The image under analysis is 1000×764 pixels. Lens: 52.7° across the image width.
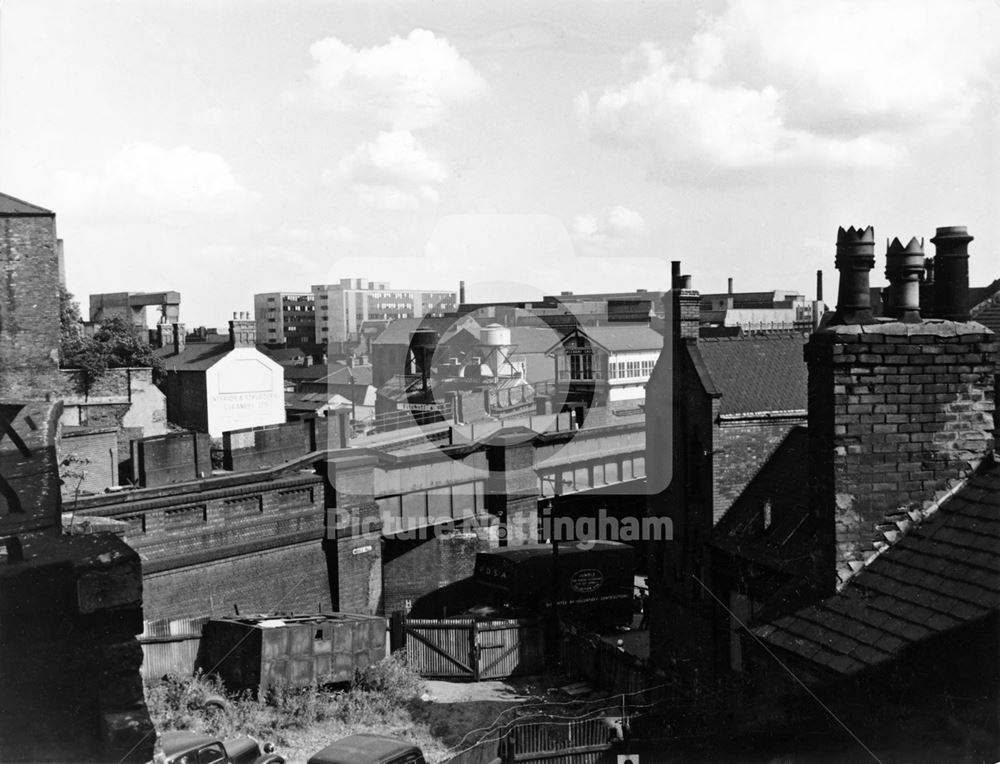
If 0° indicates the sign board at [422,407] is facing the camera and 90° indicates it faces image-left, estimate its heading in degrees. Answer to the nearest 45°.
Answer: approximately 0°

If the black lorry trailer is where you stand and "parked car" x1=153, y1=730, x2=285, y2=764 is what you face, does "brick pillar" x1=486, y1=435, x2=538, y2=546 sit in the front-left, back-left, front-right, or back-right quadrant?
back-right

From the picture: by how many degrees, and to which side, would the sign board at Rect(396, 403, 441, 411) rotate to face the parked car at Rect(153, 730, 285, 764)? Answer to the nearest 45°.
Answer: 0° — it already faces it

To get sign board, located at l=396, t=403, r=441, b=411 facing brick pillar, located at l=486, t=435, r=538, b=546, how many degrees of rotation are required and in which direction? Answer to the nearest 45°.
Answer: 0° — it already faces it

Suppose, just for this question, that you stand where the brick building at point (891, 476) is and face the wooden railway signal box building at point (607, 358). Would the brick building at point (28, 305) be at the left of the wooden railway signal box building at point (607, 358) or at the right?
left

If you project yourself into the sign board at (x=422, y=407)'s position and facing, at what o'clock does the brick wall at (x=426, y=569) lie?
The brick wall is roughly at 12 o'clock from the sign board.

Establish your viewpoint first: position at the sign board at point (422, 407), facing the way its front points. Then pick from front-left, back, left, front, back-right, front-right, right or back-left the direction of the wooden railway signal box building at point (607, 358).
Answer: back-left

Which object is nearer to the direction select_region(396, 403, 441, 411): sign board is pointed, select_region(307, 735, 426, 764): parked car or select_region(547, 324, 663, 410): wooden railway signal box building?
the parked car

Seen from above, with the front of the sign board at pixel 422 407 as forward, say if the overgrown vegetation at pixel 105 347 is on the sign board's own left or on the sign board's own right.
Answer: on the sign board's own right

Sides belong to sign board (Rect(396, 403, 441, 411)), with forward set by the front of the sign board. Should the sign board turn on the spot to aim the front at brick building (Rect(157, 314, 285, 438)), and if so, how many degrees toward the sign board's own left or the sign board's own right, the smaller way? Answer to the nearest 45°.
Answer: approximately 135° to the sign board's own right

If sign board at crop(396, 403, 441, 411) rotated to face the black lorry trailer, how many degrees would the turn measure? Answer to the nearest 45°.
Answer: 0° — it already faces it

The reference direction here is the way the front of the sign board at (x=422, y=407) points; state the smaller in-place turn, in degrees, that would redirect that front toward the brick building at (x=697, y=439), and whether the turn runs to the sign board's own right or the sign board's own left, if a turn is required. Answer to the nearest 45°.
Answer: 0° — it already faces it
